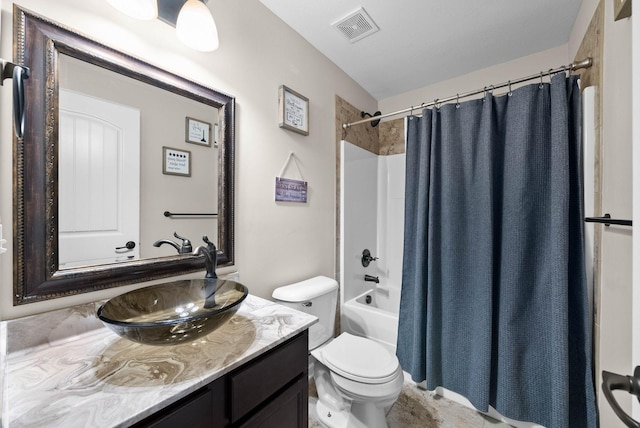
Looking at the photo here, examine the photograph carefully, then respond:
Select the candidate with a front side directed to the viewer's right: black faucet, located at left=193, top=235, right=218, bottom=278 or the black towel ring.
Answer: the black towel ring

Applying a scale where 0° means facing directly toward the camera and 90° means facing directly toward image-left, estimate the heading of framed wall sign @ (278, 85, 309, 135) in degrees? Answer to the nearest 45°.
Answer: approximately 315°

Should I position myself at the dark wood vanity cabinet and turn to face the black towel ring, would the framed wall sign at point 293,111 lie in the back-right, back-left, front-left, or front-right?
back-right

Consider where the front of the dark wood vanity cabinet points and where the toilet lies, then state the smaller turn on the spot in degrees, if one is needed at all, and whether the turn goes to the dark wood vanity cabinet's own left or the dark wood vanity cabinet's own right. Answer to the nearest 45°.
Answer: approximately 90° to the dark wood vanity cabinet's own left

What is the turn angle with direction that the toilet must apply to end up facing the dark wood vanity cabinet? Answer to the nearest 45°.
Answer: approximately 90° to its right

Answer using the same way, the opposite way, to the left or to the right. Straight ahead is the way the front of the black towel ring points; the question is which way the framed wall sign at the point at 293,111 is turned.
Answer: to the right

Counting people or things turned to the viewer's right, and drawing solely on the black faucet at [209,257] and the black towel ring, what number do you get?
1

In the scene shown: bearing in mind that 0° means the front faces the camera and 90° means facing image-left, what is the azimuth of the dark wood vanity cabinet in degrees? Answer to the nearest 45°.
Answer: approximately 315°

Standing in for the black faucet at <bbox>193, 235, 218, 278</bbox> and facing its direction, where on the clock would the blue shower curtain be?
The blue shower curtain is roughly at 8 o'clock from the black faucet.

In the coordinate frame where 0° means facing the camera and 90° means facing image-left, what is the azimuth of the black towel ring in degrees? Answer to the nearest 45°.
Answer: approximately 270°
